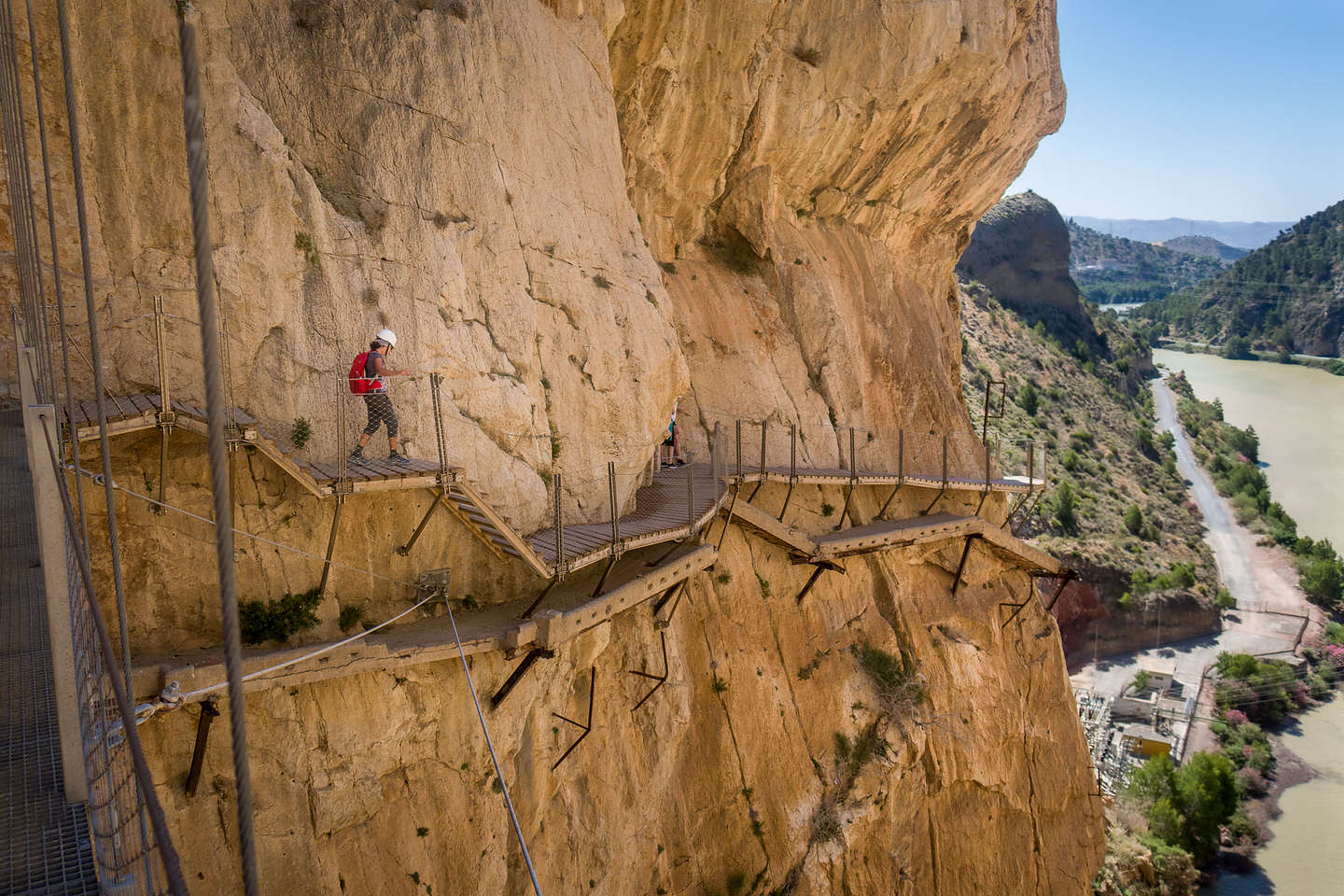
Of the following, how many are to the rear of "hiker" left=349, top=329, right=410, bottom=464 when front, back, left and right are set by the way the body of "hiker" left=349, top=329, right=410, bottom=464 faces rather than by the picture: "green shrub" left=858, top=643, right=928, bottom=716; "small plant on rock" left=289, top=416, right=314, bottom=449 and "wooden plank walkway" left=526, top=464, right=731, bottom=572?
1

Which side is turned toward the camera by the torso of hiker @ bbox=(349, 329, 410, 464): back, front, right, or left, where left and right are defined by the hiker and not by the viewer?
right

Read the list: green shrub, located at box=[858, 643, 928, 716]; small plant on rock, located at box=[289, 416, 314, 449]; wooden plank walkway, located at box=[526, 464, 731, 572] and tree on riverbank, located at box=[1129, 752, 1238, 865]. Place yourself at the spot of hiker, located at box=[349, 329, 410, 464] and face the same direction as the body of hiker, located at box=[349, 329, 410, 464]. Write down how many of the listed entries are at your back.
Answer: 1

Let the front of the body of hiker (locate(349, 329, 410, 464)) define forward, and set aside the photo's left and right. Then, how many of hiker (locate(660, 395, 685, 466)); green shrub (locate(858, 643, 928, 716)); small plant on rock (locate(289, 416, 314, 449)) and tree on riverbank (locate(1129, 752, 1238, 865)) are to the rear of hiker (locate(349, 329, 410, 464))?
1

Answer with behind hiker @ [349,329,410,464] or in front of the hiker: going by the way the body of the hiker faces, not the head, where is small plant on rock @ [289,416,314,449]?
behind

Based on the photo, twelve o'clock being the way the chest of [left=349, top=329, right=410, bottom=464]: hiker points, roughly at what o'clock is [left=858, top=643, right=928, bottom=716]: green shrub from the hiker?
The green shrub is roughly at 11 o'clock from the hiker.

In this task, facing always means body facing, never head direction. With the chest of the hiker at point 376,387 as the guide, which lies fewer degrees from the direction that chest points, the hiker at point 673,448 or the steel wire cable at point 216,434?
the hiker

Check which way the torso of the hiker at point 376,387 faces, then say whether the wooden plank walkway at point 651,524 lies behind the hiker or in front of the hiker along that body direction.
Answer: in front

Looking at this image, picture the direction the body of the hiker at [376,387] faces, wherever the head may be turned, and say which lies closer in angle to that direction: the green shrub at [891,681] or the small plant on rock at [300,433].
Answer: the green shrub
